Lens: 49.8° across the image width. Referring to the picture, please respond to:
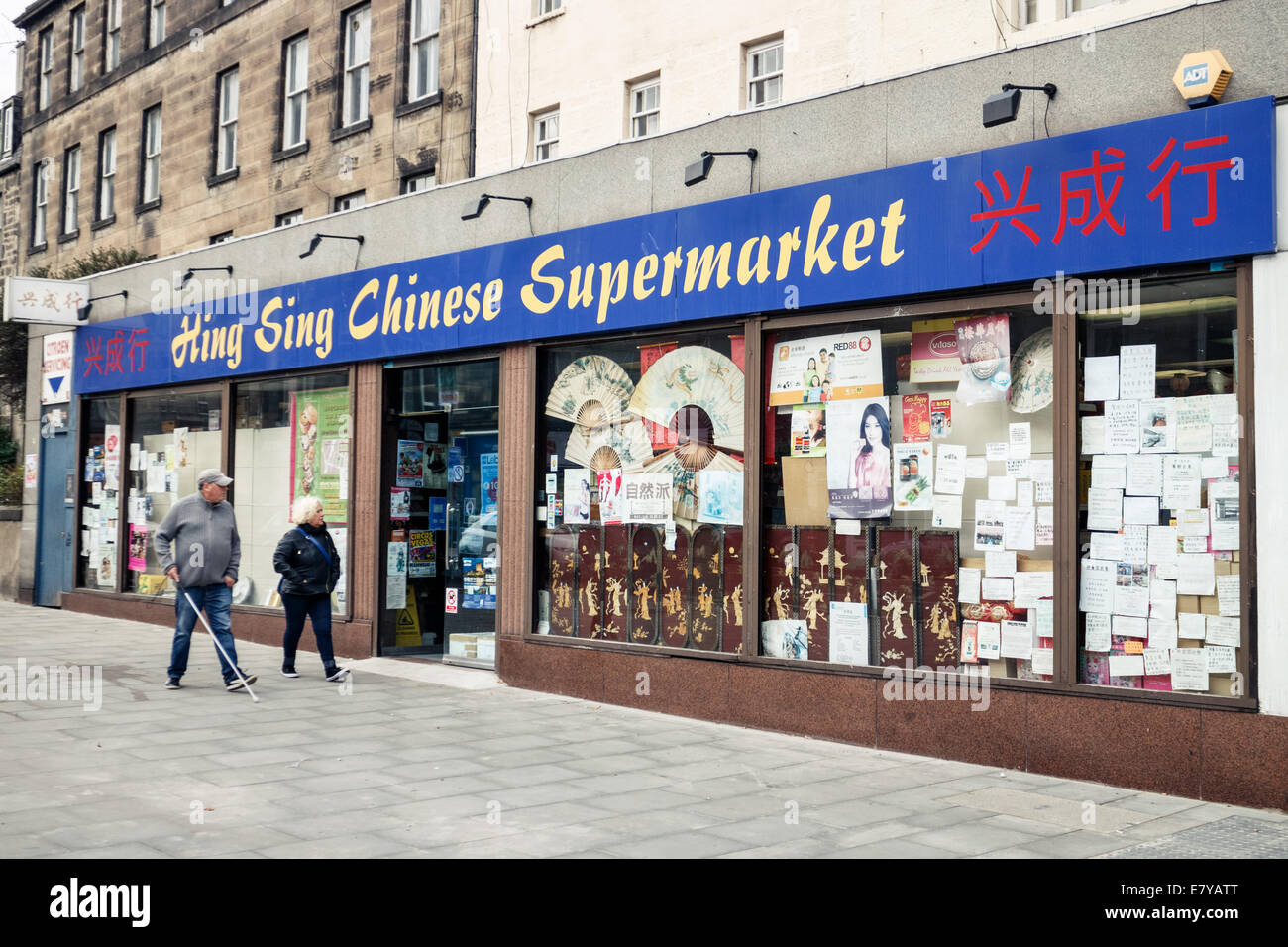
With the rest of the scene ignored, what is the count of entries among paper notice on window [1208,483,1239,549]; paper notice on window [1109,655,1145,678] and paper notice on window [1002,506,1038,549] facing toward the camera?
3

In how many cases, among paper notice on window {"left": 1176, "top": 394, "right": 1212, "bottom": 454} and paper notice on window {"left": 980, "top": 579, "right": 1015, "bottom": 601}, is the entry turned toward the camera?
2

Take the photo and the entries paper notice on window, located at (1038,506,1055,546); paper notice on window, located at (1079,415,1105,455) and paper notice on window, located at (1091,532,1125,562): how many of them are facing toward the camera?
3

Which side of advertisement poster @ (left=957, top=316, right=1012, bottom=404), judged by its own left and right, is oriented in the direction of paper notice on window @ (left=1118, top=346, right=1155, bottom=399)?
left

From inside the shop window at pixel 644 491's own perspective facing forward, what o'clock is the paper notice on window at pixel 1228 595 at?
The paper notice on window is roughly at 9 o'clock from the shop window.

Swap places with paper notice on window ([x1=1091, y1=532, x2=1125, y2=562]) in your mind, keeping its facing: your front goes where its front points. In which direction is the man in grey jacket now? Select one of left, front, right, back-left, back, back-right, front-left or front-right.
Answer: right
